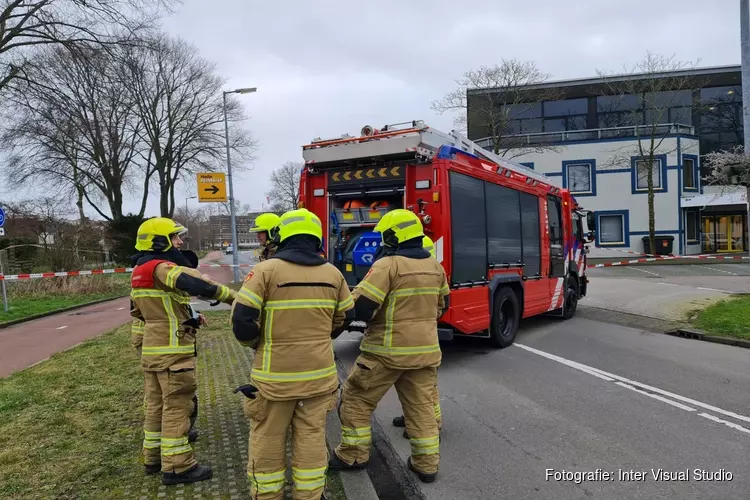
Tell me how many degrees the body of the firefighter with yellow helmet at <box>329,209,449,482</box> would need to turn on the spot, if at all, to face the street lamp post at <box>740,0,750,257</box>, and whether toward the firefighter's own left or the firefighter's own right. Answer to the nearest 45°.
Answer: approximately 90° to the firefighter's own right

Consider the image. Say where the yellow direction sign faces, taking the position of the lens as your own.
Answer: facing the viewer

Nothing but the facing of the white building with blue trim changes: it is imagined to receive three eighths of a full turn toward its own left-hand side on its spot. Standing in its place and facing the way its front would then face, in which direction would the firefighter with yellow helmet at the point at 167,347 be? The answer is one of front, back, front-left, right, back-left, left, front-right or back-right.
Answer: back-right

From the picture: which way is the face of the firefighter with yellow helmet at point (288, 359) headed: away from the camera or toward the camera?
away from the camera

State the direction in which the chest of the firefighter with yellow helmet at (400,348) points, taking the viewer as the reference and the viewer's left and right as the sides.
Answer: facing away from the viewer and to the left of the viewer

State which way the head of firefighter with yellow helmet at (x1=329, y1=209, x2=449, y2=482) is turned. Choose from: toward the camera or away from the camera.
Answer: away from the camera

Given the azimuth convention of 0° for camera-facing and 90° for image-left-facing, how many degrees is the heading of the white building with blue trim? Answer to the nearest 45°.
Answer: approximately 0°

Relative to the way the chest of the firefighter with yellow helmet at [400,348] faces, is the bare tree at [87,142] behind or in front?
in front

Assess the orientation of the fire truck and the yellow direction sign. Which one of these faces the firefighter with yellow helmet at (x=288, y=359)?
the yellow direction sign

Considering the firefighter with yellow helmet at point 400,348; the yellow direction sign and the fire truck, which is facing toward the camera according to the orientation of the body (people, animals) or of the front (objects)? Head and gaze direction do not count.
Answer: the yellow direction sign

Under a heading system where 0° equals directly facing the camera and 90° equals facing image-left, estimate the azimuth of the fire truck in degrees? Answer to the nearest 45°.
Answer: approximately 225°

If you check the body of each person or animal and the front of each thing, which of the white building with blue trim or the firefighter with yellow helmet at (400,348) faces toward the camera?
the white building with blue trim

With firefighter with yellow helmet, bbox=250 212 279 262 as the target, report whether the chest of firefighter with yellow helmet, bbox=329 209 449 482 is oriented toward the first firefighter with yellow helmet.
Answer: yes

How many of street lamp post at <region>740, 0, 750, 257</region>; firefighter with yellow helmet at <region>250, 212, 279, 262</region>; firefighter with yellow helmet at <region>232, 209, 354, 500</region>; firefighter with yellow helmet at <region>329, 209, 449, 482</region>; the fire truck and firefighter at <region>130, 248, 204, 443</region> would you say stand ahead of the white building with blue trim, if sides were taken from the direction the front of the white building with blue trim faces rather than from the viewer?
6

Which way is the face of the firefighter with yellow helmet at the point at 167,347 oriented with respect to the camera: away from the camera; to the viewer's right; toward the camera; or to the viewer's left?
to the viewer's right

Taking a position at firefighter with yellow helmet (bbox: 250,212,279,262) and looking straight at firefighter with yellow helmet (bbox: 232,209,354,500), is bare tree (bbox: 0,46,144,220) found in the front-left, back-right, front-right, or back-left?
back-right

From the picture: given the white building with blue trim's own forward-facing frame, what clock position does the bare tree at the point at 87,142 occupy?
The bare tree is roughly at 2 o'clock from the white building with blue trim.

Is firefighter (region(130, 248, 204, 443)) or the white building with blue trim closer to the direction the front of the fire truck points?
the white building with blue trim

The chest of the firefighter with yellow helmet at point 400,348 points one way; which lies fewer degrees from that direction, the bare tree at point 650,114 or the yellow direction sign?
the yellow direction sign
